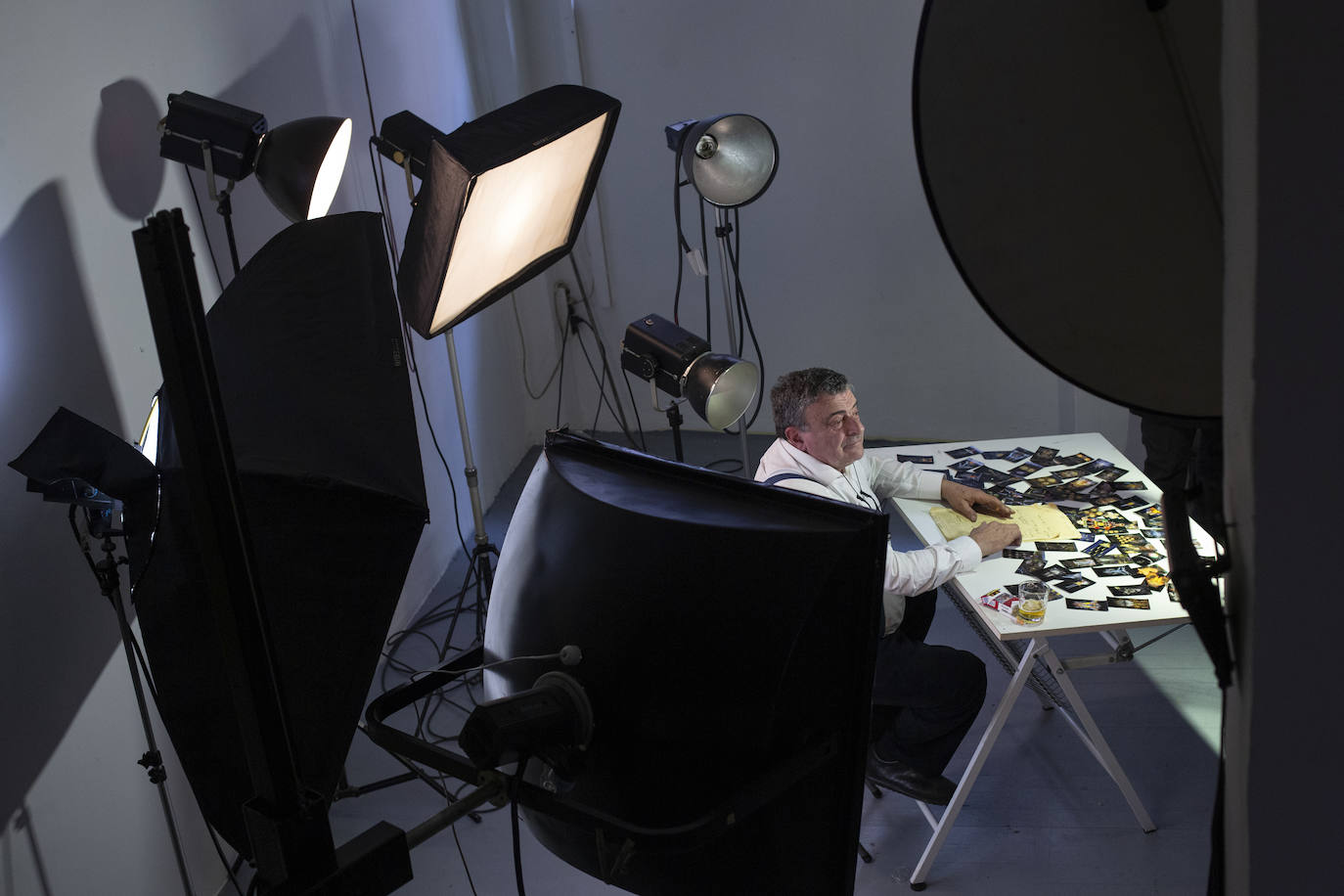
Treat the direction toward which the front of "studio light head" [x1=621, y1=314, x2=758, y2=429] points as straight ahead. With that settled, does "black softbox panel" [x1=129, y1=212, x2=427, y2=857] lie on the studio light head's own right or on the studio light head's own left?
on the studio light head's own right

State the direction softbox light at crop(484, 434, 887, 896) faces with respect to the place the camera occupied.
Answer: facing away from the viewer and to the right of the viewer

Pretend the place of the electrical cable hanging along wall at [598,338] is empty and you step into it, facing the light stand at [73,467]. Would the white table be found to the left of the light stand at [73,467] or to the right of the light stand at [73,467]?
left

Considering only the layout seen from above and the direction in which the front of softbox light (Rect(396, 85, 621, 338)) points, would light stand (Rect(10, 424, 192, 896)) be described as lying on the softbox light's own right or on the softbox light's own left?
on the softbox light's own right

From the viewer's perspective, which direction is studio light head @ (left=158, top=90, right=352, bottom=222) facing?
to the viewer's right

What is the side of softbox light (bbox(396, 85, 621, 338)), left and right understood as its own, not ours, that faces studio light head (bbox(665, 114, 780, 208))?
left
